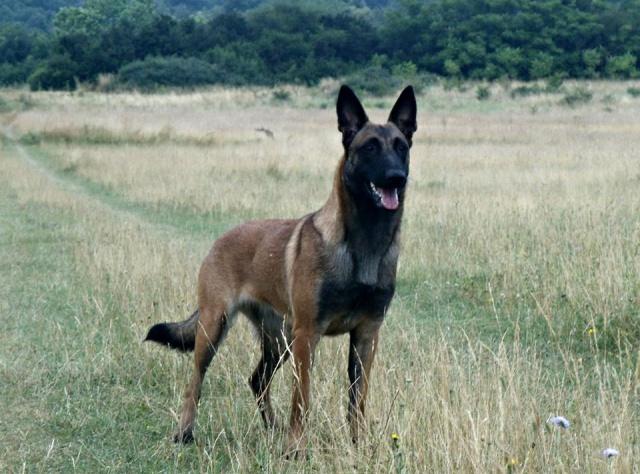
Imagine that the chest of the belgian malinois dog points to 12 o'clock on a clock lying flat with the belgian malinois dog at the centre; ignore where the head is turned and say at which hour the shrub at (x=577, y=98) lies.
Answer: The shrub is roughly at 8 o'clock from the belgian malinois dog.

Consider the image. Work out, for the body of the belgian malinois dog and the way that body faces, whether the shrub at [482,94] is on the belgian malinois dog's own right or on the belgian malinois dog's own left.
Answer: on the belgian malinois dog's own left

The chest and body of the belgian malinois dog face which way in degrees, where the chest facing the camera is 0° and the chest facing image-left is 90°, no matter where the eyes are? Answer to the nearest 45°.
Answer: approximately 315°

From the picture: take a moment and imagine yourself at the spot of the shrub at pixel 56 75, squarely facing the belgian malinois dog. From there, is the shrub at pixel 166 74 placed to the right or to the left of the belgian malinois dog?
left

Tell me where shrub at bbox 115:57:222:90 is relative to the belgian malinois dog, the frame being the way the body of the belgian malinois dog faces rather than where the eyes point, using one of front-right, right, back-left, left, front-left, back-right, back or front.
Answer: back-left

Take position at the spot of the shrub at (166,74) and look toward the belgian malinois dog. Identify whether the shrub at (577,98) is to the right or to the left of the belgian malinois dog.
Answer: left

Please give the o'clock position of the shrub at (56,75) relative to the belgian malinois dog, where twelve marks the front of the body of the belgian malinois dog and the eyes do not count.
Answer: The shrub is roughly at 7 o'clock from the belgian malinois dog.
